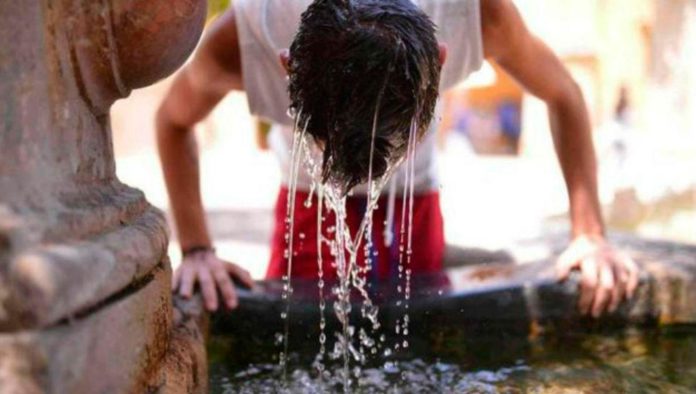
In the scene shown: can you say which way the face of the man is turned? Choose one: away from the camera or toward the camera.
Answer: toward the camera

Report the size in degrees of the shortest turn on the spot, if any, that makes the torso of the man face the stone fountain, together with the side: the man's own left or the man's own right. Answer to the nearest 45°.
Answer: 0° — they already face it

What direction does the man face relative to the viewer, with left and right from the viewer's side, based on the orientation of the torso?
facing the viewer
